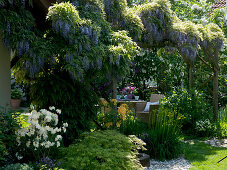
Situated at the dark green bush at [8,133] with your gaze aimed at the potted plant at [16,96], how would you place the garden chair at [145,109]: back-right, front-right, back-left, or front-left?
front-right

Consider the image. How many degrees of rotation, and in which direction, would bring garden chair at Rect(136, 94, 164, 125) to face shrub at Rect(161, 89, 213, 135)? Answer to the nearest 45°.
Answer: approximately 90° to its left

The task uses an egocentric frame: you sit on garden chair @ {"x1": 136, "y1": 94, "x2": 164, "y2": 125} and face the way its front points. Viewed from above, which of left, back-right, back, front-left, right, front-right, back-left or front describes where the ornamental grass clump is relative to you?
front-left

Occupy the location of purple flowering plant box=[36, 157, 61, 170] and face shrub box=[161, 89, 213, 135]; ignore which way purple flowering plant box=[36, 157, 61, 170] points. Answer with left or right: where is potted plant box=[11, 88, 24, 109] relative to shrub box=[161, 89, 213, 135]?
left

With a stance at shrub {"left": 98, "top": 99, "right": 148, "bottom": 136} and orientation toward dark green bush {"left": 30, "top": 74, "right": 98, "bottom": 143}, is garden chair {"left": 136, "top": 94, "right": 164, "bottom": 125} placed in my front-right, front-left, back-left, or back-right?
back-right

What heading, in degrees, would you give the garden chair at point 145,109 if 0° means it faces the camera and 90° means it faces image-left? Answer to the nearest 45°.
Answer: approximately 45°

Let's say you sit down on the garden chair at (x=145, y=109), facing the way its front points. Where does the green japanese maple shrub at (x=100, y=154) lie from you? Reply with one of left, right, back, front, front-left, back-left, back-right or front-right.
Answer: front-left
